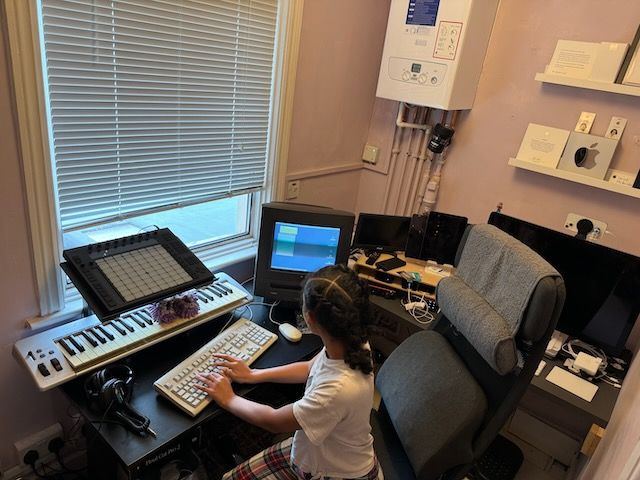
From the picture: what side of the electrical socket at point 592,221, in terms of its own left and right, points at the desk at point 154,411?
front

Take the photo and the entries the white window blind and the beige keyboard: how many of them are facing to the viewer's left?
0

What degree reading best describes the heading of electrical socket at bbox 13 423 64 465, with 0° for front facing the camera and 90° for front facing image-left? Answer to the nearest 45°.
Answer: approximately 315°

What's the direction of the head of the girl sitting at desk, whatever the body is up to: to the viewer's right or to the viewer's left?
to the viewer's left

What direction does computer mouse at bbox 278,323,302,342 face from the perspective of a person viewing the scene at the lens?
facing away from the viewer and to the left of the viewer

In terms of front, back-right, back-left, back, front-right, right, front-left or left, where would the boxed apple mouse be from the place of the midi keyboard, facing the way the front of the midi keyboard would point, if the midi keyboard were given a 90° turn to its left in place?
front-right

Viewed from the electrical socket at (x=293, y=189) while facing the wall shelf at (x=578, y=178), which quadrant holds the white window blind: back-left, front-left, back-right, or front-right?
back-right

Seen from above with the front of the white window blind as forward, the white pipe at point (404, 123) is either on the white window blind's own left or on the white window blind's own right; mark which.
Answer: on the white window blind's own left

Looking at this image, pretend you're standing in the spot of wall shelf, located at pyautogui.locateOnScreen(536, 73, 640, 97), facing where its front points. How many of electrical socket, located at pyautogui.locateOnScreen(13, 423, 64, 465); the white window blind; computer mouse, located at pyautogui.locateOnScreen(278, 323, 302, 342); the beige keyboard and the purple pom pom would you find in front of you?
5
